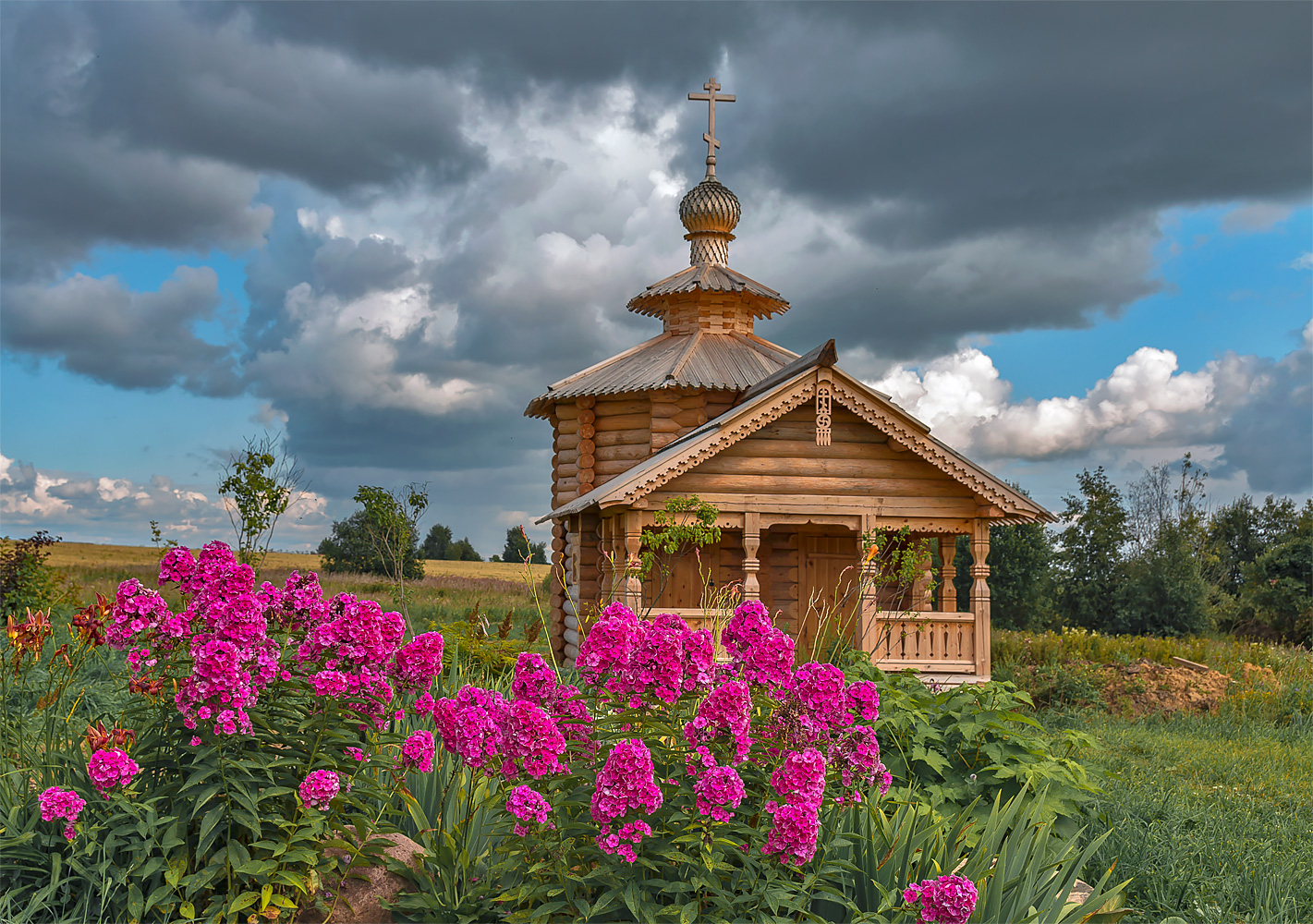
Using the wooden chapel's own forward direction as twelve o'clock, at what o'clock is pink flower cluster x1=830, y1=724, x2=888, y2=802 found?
The pink flower cluster is roughly at 12 o'clock from the wooden chapel.

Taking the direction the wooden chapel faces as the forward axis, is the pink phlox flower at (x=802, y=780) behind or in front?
in front

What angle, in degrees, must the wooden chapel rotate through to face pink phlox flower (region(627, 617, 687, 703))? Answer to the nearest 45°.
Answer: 0° — it already faces it

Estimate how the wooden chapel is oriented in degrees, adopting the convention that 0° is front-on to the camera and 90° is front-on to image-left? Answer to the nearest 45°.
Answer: approximately 0°

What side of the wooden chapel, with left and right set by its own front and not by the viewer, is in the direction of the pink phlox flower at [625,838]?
front

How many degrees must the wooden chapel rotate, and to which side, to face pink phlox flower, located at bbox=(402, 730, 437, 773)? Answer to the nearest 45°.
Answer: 0° — it already faces it

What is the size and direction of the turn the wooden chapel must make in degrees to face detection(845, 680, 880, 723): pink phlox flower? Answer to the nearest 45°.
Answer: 0° — it already faces it

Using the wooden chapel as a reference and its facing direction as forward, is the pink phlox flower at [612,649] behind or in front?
in front

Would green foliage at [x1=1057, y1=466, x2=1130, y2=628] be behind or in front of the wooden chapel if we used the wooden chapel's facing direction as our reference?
behind

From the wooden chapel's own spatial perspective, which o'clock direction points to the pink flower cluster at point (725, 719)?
The pink flower cluster is roughly at 12 o'clock from the wooden chapel.

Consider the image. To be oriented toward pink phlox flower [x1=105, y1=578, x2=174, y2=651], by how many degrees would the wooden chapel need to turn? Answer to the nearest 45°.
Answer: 0° — it already faces it

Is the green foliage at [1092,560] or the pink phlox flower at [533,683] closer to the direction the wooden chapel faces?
the pink phlox flower

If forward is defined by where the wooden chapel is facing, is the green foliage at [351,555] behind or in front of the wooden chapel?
behind

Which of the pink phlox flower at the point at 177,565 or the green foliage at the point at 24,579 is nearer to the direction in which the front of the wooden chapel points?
the pink phlox flower
